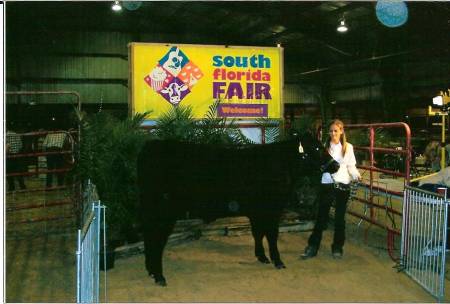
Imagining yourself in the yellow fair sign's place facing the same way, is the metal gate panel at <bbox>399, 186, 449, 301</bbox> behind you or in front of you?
in front

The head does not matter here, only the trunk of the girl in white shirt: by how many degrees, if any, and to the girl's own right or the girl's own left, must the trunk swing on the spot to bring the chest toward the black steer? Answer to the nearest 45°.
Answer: approximately 45° to the girl's own right

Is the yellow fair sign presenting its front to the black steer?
yes

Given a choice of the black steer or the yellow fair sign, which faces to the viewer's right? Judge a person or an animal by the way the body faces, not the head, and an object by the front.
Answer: the black steer

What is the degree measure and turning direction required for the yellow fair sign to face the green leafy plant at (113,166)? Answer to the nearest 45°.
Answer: approximately 45° to its right

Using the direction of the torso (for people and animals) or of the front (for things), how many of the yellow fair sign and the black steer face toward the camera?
1

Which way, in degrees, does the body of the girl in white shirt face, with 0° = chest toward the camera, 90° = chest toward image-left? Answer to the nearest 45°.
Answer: approximately 45°

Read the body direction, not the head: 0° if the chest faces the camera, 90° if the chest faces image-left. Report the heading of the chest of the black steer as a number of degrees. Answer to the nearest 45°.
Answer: approximately 270°

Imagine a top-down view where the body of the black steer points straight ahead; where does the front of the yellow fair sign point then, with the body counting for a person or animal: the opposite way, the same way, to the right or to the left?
to the right

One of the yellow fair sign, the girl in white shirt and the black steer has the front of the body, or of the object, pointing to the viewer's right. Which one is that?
the black steer
